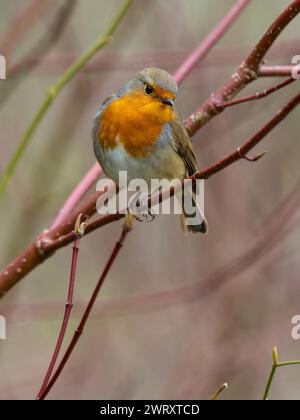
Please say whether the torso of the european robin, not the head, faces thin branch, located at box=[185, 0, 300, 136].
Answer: no

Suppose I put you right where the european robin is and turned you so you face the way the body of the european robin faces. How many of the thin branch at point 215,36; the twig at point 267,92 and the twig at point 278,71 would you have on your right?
0

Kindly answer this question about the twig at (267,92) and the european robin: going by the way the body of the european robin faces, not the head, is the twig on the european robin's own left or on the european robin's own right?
on the european robin's own left

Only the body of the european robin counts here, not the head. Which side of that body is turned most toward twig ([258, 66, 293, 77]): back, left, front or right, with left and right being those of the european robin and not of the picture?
left

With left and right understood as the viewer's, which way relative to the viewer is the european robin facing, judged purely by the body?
facing the viewer and to the left of the viewer
